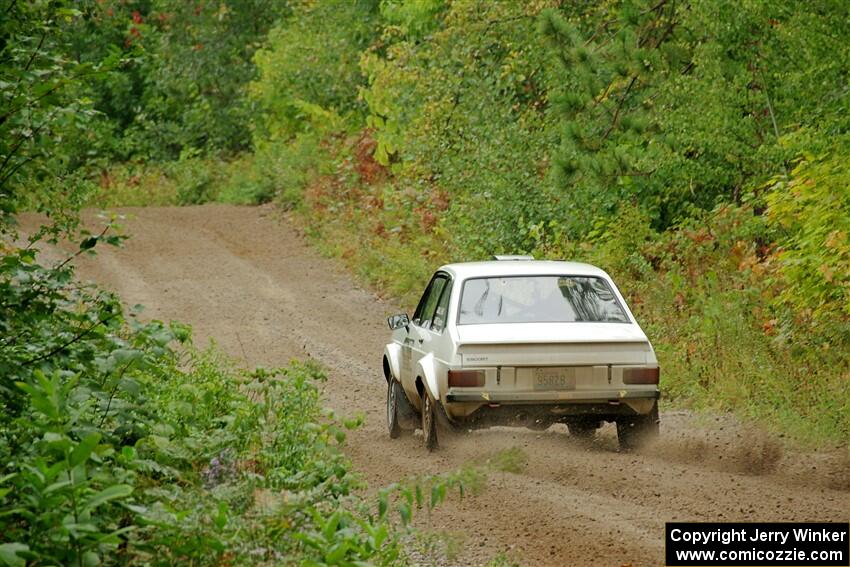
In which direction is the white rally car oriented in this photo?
away from the camera
